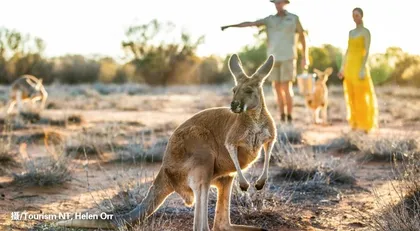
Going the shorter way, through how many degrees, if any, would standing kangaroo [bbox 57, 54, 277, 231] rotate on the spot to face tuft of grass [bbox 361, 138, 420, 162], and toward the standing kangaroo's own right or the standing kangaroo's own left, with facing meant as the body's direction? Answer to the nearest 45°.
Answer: approximately 90° to the standing kangaroo's own left

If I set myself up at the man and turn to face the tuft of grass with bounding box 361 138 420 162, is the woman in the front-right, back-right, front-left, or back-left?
front-left

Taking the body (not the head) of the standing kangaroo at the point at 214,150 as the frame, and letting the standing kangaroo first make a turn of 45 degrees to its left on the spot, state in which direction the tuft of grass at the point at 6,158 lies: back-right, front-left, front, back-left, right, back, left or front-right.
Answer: back-left

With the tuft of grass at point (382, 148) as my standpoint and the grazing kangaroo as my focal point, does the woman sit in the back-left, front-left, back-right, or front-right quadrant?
front-right

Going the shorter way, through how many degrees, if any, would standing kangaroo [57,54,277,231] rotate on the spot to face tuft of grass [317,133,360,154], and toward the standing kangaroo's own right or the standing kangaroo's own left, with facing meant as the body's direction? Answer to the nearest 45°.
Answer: approximately 90° to the standing kangaroo's own left

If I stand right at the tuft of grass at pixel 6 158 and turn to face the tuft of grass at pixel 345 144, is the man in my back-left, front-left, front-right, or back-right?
front-left

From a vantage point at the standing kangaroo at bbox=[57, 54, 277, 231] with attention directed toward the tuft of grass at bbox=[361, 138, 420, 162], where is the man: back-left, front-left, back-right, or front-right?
front-left

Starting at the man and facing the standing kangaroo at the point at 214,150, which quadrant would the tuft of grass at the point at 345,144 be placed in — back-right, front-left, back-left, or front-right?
front-left

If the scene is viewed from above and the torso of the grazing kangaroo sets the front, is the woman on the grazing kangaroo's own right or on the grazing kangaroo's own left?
on the grazing kangaroo's own right

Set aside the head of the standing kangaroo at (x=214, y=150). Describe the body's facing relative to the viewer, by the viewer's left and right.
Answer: facing the viewer and to the right of the viewer

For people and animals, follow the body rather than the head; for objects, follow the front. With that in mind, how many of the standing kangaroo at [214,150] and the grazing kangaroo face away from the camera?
0
